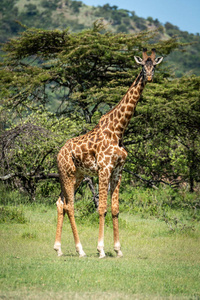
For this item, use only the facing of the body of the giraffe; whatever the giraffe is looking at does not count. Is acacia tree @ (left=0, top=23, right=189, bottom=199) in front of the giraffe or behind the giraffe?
behind

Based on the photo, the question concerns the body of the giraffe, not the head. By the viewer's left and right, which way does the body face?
facing the viewer and to the right of the viewer
